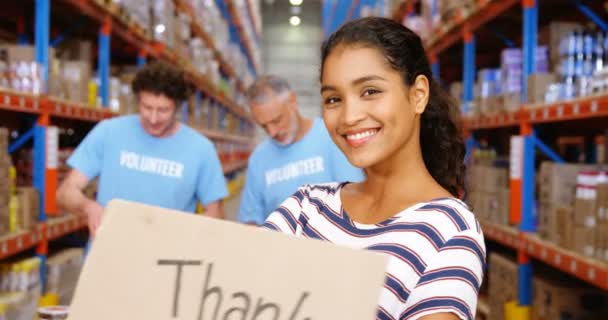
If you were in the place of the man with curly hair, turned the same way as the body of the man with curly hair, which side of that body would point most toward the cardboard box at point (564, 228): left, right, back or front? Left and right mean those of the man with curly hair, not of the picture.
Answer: left

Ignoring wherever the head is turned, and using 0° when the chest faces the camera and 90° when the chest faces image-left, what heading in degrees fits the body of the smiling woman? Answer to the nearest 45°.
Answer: approximately 45°

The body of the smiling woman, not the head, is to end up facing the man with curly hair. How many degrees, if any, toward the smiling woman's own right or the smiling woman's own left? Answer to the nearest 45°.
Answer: approximately 90° to the smiling woman's own right

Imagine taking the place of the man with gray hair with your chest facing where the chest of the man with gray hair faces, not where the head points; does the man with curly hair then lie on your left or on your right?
on your right

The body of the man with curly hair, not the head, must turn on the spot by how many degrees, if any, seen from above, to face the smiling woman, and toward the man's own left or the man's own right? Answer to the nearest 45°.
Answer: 0° — they already face them

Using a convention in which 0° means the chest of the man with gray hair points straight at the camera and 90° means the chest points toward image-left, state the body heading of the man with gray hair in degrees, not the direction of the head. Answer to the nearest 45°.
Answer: approximately 0°

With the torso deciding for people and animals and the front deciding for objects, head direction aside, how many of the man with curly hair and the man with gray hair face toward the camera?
2

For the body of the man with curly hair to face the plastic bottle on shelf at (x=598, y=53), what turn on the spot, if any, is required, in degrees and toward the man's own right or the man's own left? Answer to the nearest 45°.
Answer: approximately 90° to the man's own left

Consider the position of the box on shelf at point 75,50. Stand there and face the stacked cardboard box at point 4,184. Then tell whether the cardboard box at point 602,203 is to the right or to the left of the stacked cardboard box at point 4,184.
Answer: left

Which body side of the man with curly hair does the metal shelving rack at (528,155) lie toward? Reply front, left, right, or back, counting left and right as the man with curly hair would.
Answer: left

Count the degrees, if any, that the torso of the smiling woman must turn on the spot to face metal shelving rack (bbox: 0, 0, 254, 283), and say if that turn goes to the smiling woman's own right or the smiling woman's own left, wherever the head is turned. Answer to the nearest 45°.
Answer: approximately 90° to the smiling woman's own right

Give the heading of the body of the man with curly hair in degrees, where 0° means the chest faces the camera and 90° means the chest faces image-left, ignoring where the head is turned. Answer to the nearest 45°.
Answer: approximately 0°

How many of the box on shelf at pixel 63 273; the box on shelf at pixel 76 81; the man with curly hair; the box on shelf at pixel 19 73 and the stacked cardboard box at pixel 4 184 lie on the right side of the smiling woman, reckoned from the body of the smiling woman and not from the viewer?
5
